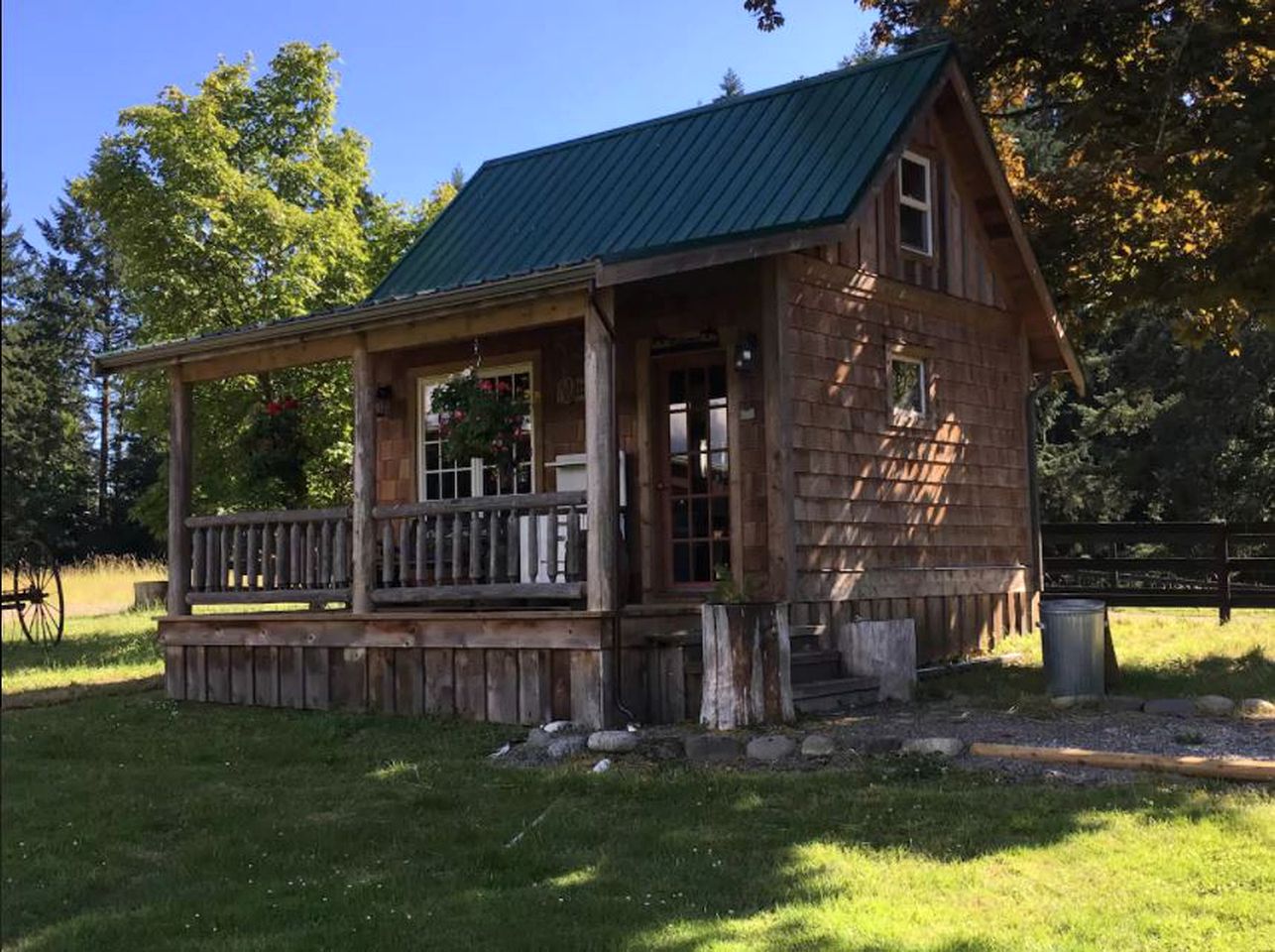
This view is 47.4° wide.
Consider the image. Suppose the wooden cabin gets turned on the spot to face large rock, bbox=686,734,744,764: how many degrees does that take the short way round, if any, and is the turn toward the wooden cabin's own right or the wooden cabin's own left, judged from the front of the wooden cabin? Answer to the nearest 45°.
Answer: approximately 45° to the wooden cabin's own left

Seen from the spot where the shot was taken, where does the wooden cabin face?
facing the viewer and to the left of the viewer

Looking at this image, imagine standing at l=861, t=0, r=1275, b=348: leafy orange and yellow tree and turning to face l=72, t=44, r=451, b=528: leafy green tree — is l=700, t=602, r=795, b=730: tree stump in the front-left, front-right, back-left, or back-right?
front-left

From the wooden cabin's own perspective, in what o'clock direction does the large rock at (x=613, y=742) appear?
The large rock is roughly at 11 o'clock from the wooden cabin.

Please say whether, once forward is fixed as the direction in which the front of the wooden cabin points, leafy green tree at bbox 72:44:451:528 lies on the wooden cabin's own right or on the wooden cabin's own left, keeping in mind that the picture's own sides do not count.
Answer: on the wooden cabin's own right

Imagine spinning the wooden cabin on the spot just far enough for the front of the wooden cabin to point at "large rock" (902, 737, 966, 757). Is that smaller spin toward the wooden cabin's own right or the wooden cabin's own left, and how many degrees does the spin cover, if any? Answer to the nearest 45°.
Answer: approximately 45° to the wooden cabin's own left

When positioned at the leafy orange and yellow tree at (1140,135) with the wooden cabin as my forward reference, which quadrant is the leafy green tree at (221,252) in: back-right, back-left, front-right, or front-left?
front-right

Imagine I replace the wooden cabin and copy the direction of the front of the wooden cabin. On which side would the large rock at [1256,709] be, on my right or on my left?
on my left

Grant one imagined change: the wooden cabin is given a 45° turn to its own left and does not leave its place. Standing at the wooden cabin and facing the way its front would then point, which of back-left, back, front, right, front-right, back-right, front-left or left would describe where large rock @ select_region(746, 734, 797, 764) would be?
front

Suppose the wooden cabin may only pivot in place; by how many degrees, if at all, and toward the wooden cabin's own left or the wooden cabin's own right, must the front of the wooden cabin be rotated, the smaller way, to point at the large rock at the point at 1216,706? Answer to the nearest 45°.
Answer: approximately 90° to the wooden cabin's own left

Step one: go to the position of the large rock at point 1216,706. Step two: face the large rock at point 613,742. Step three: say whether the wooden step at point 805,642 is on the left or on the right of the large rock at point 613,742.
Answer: right
